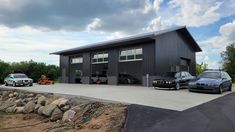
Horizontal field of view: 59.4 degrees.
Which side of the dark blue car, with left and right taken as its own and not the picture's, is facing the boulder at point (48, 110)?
front

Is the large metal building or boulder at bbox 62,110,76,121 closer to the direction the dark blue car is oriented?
the boulder

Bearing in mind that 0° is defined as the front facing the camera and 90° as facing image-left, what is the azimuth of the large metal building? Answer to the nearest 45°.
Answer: approximately 45°

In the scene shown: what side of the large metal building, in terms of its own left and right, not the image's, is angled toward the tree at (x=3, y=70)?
right

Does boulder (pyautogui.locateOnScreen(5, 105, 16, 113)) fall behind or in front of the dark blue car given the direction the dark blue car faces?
in front

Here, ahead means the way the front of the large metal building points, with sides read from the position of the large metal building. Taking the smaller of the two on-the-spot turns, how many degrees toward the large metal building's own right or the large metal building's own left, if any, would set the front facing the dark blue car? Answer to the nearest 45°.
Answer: approximately 90° to the large metal building's own left

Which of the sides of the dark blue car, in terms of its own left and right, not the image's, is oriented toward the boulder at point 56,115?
front

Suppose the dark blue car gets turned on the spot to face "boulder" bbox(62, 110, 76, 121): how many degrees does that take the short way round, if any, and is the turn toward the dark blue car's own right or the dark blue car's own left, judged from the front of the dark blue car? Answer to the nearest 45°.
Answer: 0° — it already faces it

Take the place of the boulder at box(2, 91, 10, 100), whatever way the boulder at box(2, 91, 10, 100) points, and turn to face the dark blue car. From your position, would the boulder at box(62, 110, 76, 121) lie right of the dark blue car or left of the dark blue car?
right

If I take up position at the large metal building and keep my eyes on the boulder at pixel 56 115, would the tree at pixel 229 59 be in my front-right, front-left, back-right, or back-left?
back-left

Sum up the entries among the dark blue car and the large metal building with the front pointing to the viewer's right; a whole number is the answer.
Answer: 0
